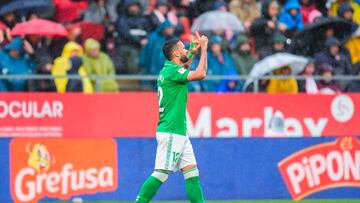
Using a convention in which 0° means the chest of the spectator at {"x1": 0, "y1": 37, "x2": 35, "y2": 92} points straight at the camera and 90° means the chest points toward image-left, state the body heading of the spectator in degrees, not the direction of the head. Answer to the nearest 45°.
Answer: approximately 0°

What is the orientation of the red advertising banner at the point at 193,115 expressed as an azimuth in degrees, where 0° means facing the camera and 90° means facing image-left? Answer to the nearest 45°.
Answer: approximately 0°

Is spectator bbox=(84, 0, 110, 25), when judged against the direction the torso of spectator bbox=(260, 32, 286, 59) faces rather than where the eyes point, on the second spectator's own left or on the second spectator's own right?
on the second spectator's own right

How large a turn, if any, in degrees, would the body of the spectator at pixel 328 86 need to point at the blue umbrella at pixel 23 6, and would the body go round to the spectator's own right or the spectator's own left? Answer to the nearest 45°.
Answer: approximately 90° to the spectator's own right

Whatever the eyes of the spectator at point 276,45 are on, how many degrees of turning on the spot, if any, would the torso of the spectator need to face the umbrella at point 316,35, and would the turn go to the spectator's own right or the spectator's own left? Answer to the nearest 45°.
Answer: approximately 135° to the spectator's own left
